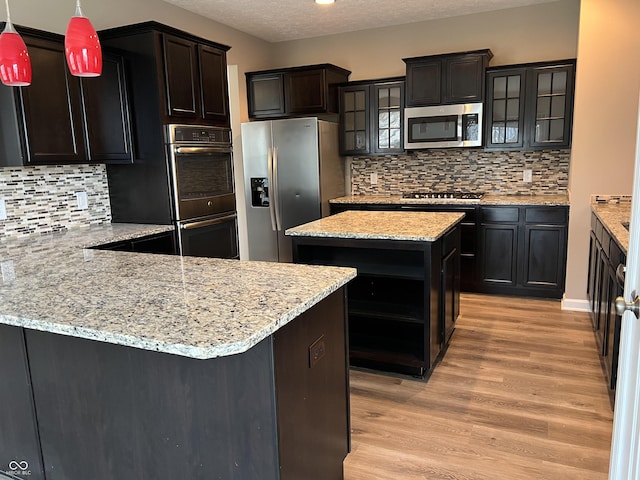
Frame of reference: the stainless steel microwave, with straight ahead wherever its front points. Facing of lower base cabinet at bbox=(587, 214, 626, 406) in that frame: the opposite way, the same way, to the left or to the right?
to the right

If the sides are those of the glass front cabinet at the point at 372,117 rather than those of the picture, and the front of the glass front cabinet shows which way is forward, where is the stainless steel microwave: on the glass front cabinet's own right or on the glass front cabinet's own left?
on the glass front cabinet's own left

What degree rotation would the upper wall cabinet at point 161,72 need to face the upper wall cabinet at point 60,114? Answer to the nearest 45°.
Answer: approximately 90° to its right

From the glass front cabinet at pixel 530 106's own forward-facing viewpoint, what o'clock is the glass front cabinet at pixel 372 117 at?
the glass front cabinet at pixel 372 117 is roughly at 3 o'clock from the glass front cabinet at pixel 530 106.

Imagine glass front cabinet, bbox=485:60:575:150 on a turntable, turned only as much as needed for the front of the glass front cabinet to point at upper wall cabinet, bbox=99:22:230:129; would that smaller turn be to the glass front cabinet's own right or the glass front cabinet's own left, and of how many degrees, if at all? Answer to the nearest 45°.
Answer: approximately 45° to the glass front cabinet's own right

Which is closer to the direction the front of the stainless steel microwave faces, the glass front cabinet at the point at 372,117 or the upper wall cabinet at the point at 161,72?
the upper wall cabinet

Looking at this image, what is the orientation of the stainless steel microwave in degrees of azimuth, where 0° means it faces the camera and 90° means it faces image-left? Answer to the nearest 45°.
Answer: approximately 0°

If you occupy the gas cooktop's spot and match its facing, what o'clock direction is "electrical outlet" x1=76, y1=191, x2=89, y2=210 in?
The electrical outlet is roughly at 2 o'clock from the gas cooktop.

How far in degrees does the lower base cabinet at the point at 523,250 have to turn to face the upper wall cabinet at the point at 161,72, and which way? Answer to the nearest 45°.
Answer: approximately 45° to its right
